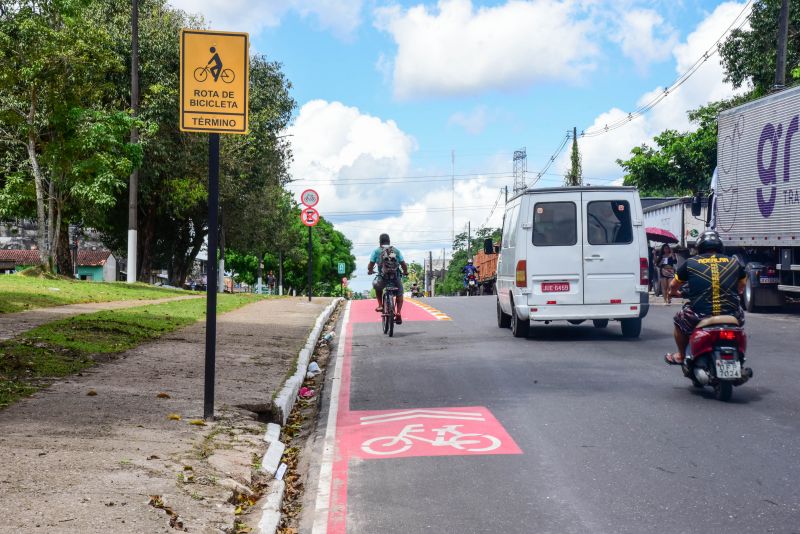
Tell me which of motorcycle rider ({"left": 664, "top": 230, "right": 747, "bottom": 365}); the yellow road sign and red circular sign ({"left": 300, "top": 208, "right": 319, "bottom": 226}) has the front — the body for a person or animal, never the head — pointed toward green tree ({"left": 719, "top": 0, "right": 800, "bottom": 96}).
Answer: the motorcycle rider

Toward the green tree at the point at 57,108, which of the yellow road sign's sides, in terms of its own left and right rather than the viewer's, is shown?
back

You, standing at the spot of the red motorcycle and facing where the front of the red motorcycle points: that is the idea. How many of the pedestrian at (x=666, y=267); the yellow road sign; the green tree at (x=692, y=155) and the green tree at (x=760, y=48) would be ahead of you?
3

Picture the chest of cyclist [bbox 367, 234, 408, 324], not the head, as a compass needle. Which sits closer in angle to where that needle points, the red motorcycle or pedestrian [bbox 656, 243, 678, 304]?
the pedestrian

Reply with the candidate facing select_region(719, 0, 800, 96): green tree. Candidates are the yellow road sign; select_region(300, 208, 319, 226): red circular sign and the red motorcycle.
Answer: the red motorcycle

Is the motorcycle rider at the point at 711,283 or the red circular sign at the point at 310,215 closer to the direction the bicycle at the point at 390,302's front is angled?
the red circular sign

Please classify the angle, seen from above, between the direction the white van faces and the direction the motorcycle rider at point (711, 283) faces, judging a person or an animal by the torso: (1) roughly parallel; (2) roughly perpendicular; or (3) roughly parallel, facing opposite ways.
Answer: roughly parallel

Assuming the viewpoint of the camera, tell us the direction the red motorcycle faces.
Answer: facing away from the viewer

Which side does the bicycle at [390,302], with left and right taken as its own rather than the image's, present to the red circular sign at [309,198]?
front

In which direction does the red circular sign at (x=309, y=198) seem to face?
toward the camera

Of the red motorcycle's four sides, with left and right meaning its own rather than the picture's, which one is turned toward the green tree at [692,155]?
front

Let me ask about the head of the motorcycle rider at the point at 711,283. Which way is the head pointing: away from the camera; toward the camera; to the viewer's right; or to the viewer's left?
away from the camera

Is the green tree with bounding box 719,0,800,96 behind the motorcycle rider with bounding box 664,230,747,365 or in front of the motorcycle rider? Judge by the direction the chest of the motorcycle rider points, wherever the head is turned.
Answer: in front

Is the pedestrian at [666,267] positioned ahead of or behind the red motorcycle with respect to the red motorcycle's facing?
ahead

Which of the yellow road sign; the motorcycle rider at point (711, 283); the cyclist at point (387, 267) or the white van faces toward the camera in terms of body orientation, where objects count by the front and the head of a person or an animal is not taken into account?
the yellow road sign

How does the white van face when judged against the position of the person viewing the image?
facing away from the viewer

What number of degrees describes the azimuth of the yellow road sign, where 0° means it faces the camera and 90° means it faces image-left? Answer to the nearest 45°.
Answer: approximately 0°
